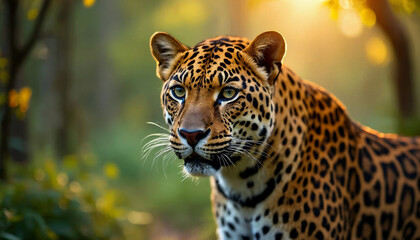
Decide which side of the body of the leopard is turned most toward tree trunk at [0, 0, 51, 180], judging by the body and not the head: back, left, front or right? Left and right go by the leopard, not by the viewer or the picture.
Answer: right

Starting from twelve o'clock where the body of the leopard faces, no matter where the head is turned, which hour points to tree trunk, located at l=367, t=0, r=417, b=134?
The tree trunk is roughly at 5 o'clock from the leopard.

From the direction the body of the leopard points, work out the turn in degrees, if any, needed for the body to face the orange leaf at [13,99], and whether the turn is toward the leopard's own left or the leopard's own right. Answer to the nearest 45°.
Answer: approximately 90° to the leopard's own right

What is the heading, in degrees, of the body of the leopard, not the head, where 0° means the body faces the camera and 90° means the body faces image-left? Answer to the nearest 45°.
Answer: approximately 45°

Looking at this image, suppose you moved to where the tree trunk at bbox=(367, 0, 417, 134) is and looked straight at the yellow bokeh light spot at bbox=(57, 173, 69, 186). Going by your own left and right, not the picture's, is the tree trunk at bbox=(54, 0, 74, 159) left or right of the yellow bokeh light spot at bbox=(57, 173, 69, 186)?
right

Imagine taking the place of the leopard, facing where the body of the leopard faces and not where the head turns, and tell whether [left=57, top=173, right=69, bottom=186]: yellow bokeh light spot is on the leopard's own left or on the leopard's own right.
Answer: on the leopard's own right

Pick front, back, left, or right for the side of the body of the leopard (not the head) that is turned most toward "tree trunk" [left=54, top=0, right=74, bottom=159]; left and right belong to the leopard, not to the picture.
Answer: right
